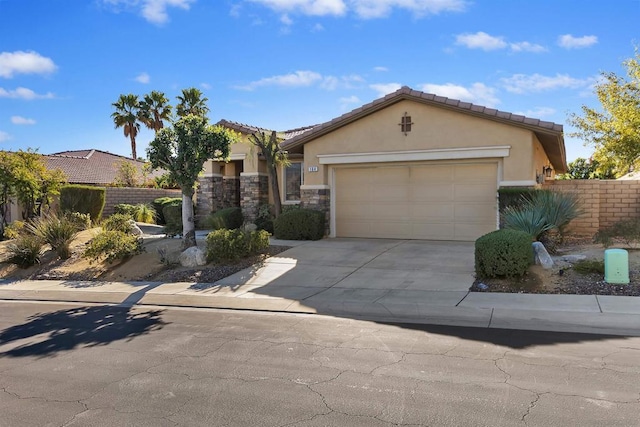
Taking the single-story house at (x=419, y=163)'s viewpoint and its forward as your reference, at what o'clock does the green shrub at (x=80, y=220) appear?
The green shrub is roughly at 3 o'clock from the single-story house.

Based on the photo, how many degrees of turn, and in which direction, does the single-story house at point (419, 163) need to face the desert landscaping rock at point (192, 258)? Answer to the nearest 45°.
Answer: approximately 45° to its right

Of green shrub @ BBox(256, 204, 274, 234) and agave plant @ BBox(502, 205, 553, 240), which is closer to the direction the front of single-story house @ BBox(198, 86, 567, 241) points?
the agave plant

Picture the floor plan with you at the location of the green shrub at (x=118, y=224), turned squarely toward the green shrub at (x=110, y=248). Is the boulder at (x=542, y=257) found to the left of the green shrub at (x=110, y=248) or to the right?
left

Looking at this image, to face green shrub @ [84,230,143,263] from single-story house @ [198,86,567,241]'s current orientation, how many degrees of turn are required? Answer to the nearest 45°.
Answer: approximately 90° to its right

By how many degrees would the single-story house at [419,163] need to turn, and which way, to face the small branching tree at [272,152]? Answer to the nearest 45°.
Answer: approximately 90° to its right

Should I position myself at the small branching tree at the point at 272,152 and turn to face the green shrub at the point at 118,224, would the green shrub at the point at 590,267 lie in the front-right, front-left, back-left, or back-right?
back-left

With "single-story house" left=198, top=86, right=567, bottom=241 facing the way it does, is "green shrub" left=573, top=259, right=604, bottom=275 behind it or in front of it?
in front

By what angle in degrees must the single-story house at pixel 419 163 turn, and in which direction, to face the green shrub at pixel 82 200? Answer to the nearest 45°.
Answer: approximately 90° to its right

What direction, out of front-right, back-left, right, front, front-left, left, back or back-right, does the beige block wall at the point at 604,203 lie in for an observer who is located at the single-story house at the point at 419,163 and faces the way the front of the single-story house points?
left

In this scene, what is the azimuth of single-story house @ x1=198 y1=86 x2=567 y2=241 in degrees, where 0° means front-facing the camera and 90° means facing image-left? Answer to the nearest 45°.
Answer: approximately 0°

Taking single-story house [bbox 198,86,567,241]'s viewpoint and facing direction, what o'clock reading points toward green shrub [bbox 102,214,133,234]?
The green shrub is roughly at 3 o'clock from the single-story house.

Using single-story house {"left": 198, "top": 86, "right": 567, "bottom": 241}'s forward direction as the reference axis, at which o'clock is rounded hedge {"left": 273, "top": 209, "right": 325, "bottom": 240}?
The rounded hedge is roughly at 1 o'clock from the single-story house.

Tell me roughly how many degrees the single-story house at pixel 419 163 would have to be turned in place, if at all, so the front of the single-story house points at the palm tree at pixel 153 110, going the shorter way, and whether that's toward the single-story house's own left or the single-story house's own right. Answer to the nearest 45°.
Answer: approximately 135° to the single-story house's own right

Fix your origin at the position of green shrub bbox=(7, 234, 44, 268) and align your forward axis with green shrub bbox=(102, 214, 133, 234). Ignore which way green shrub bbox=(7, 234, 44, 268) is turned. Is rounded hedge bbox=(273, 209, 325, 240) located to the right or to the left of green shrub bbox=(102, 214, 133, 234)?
right

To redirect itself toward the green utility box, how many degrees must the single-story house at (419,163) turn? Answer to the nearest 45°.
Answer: approximately 45° to its left
